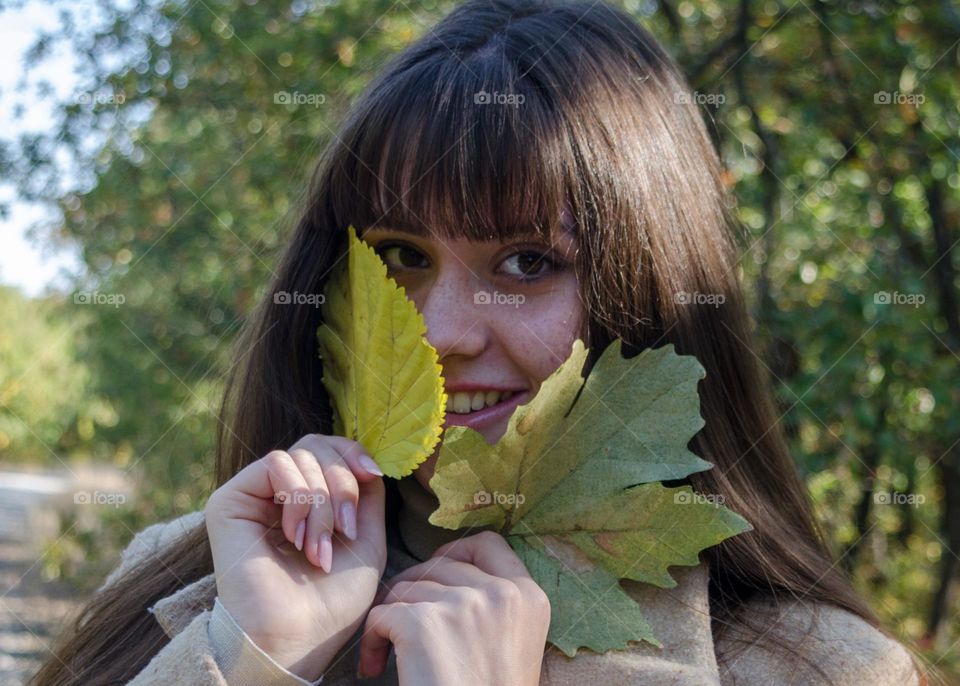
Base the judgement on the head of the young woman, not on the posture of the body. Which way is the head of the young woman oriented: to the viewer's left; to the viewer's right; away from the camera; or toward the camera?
toward the camera

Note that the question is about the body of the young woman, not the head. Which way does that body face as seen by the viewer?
toward the camera
